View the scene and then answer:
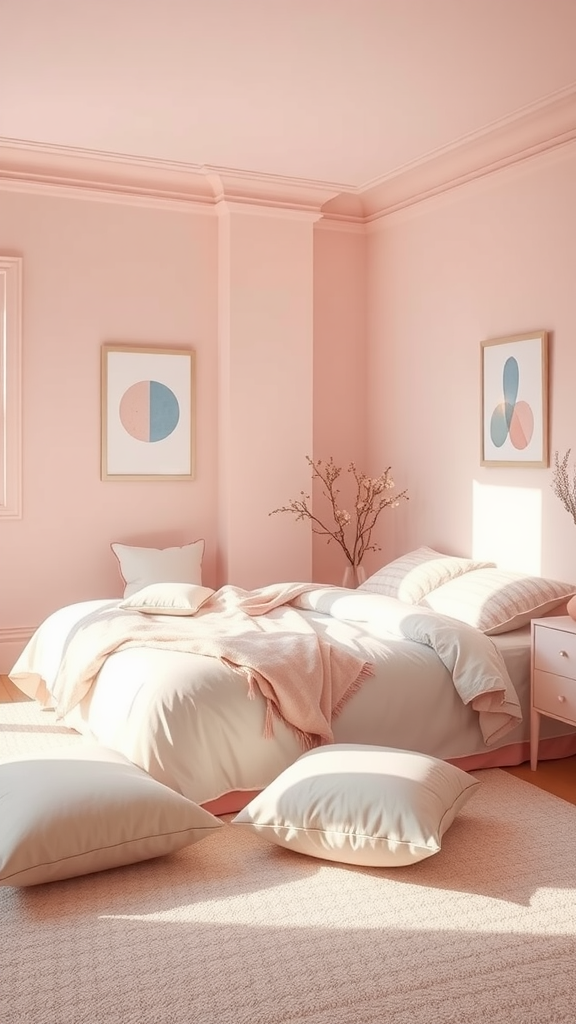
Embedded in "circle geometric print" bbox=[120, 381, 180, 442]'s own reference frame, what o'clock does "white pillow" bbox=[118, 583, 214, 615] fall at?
The white pillow is roughly at 12 o'clock from the circle geometric print.

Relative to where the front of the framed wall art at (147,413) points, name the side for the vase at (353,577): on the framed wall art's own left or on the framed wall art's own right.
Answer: on the framed wall art's own left

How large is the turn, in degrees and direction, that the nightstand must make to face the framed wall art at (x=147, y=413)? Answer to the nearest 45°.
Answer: approximately 90° to its right

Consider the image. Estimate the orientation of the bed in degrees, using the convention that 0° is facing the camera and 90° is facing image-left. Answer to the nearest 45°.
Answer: approximately 45°

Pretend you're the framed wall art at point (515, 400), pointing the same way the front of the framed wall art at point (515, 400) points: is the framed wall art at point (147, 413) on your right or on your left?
on your right
